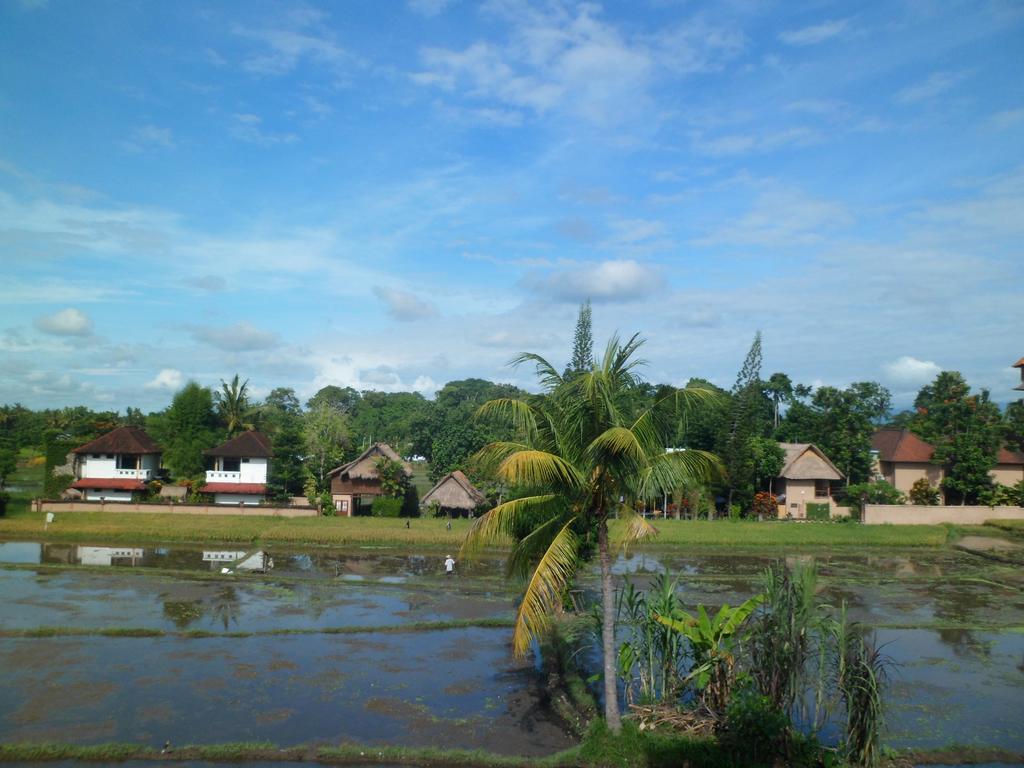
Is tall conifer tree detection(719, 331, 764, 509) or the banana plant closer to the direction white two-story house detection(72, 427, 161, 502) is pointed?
the banana plant

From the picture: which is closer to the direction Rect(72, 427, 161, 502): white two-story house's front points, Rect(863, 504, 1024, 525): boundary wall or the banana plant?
the banana plant

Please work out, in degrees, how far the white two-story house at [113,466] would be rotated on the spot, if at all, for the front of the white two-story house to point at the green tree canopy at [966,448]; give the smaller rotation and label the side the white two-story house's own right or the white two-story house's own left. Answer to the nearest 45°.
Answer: approximately 45° to the white two-story house's own left

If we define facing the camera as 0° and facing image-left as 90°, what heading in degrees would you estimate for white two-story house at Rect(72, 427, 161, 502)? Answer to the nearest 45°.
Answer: approximately 0°

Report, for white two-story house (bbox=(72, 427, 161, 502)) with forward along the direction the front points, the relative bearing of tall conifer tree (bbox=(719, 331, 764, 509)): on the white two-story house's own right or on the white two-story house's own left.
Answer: on the white two-story house's own left

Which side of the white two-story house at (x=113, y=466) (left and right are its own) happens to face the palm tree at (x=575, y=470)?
front

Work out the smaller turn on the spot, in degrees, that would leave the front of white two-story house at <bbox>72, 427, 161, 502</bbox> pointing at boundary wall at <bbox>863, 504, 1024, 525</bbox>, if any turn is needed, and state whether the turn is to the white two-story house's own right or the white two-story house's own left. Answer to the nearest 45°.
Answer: approximately 45° to the white two-story house's own left

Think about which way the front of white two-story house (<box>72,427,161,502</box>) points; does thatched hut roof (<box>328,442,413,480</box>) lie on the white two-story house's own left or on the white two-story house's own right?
on the white two-story house's own left

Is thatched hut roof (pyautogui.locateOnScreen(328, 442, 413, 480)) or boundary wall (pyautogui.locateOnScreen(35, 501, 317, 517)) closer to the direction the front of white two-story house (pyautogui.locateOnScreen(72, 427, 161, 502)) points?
the boundary wall

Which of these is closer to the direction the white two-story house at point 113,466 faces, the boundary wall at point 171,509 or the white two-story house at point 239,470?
the boundary wall

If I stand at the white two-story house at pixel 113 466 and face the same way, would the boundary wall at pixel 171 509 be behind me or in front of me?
in front
